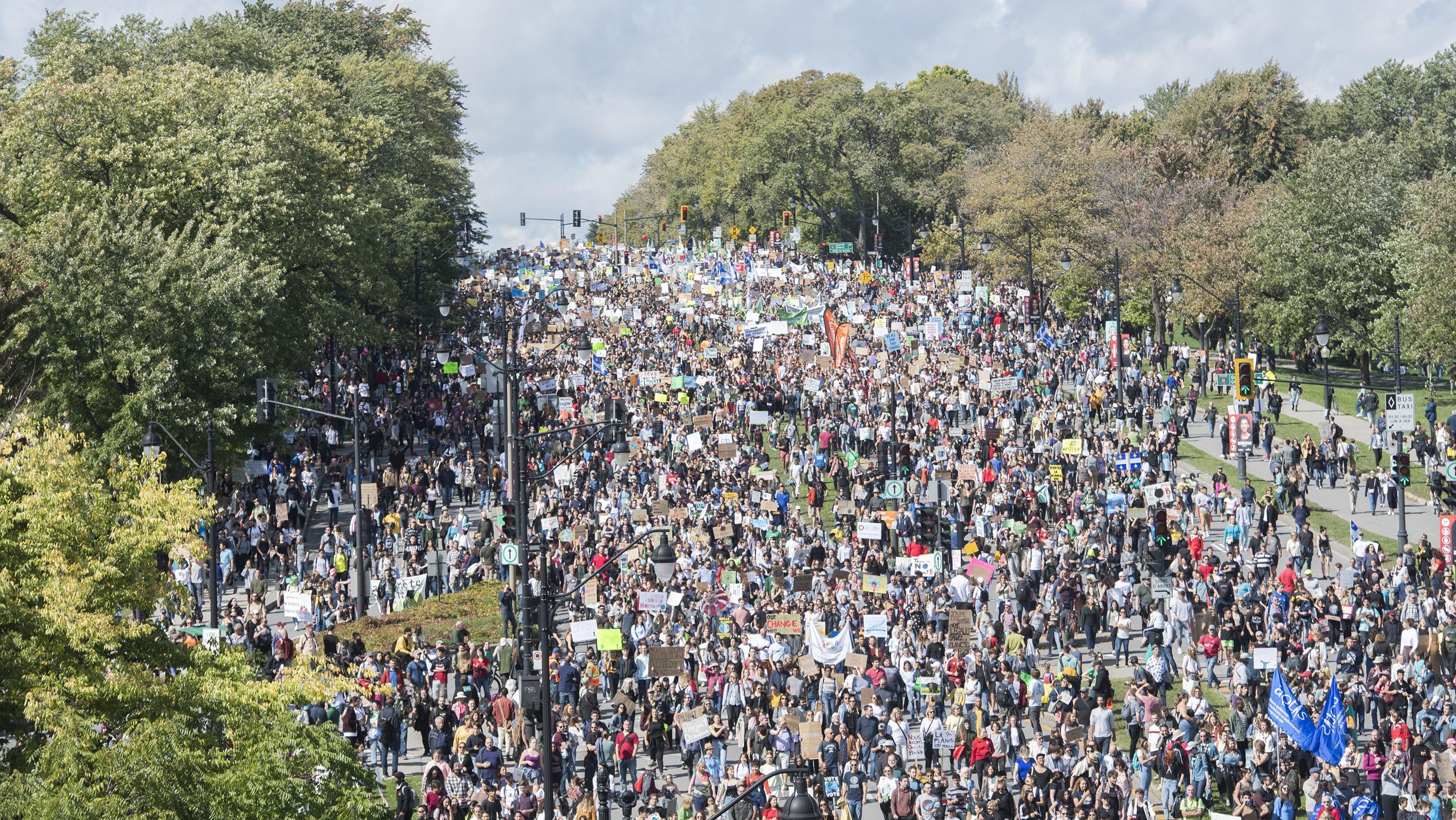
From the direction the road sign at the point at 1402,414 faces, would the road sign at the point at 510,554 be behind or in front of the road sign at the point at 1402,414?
in front

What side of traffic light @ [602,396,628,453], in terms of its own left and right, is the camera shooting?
back

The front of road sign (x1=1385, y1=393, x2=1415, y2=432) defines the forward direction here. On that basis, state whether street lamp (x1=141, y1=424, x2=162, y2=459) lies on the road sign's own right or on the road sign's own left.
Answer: on the road sign's own right

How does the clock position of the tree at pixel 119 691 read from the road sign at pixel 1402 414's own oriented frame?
The tree is roughly at 1 o'clock from the road sign.

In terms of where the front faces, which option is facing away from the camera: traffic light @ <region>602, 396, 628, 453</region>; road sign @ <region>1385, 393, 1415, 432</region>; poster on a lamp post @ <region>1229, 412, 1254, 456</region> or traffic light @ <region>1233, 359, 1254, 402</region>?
traffic light @ <region>602, 396, 628, 453</region>

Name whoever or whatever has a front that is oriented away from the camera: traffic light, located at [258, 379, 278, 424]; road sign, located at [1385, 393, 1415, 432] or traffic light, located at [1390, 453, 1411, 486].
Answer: traffic light, located at [258, 379, 278, 424]

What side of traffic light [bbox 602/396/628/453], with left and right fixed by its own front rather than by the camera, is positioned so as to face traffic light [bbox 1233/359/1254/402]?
right

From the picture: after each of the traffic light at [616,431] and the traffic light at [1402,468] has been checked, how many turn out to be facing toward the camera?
1

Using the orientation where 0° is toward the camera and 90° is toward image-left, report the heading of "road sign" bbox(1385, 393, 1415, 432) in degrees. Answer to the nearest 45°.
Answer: approximately 0°
